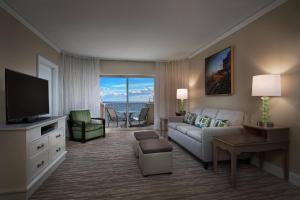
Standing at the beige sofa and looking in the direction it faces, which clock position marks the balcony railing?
The balcony railing is roughly at 3 o'clock from the beige sofa.

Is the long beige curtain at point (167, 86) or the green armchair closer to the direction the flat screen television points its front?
the long beige curtain

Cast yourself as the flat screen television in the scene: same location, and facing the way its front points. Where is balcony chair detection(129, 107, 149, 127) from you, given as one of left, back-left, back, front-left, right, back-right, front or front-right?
left

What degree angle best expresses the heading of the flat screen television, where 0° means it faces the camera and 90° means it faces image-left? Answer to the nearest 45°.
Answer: approximately 315°

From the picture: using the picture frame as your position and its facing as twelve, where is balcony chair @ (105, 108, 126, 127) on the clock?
The balcony chair is roughly at 2 o'clock from the picture frame.

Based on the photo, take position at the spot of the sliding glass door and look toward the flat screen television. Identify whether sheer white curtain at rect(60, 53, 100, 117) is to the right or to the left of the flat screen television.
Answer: right

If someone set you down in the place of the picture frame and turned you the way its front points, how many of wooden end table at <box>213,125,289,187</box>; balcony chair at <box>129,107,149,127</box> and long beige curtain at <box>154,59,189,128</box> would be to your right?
2

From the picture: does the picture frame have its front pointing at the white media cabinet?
yes

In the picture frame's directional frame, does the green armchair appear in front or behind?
in front

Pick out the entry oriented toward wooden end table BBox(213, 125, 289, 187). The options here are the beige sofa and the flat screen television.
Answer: the flat screen television

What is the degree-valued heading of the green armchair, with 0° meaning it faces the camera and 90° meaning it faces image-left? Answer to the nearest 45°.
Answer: approximately 315°

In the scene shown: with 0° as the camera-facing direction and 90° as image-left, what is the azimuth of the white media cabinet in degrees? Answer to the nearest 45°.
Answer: approximately 315°
